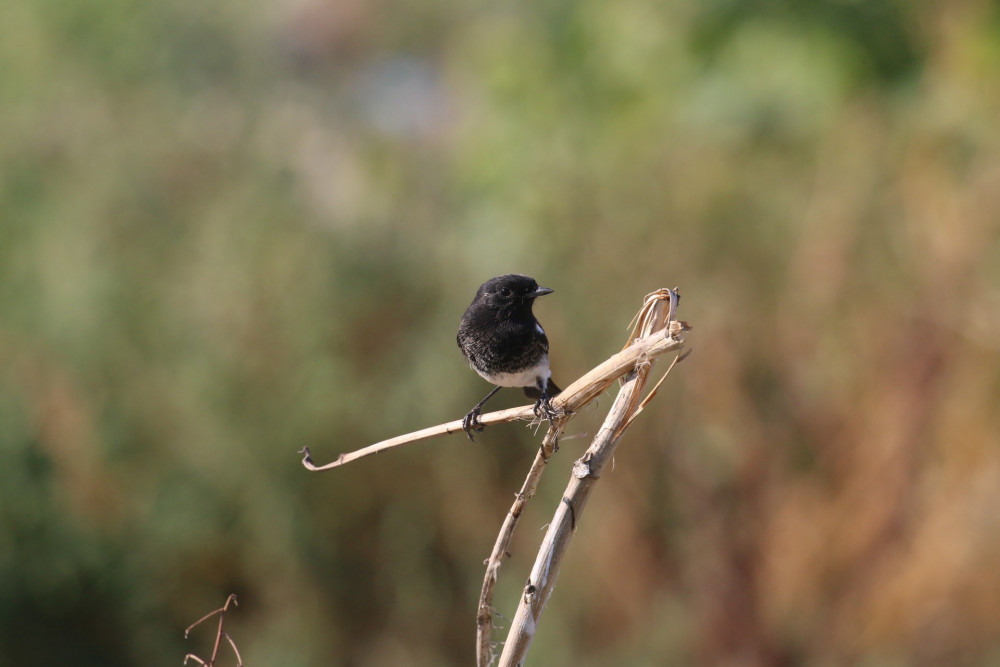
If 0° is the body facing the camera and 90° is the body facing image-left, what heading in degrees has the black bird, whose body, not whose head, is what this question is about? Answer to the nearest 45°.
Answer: approximately 0°
